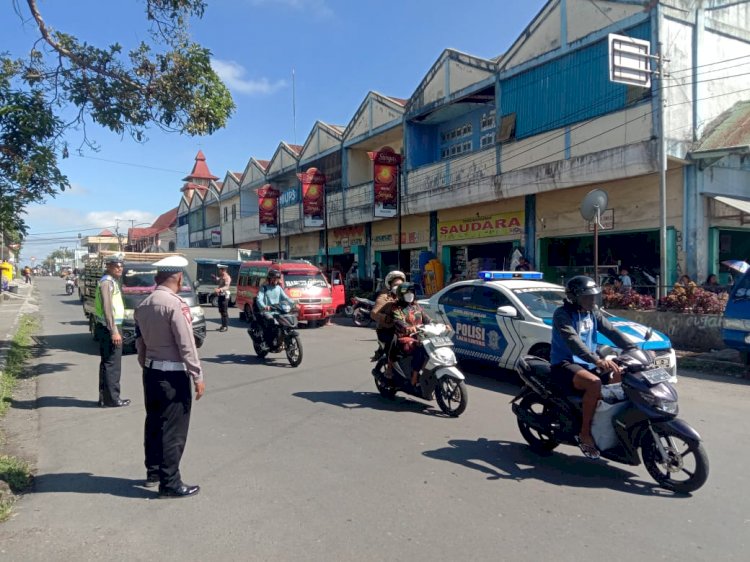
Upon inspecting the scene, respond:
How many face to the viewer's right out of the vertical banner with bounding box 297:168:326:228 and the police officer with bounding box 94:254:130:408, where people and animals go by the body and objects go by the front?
1

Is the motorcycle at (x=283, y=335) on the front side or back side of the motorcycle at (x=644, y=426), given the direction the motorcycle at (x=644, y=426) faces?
on the back side

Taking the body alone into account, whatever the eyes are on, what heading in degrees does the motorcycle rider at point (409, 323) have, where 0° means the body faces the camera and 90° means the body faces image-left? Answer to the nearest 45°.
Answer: approximately 315°

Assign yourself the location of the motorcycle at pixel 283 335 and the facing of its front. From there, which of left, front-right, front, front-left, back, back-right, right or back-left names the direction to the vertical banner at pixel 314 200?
back-left

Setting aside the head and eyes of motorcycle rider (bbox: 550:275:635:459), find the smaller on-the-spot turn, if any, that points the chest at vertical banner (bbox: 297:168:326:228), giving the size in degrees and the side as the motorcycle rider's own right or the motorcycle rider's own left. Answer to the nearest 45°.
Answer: approximately 180°

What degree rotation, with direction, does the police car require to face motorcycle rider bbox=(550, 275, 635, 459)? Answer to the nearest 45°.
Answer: approximately 45° to its right

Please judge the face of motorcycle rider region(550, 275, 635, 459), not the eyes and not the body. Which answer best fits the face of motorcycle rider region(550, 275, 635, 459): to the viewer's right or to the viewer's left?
to the viewer's right

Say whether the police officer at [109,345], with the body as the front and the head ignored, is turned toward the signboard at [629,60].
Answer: yes

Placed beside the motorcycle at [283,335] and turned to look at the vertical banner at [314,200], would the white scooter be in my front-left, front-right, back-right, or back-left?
back-right

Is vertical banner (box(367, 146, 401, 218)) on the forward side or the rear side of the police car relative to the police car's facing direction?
on the rear side

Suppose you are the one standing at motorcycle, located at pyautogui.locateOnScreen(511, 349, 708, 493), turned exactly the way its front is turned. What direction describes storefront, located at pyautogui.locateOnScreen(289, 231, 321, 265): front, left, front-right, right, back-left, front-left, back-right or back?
back

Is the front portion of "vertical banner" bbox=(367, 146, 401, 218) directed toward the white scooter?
yes

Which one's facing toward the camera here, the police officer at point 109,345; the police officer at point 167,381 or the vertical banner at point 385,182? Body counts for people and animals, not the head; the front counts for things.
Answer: the vertical banner
